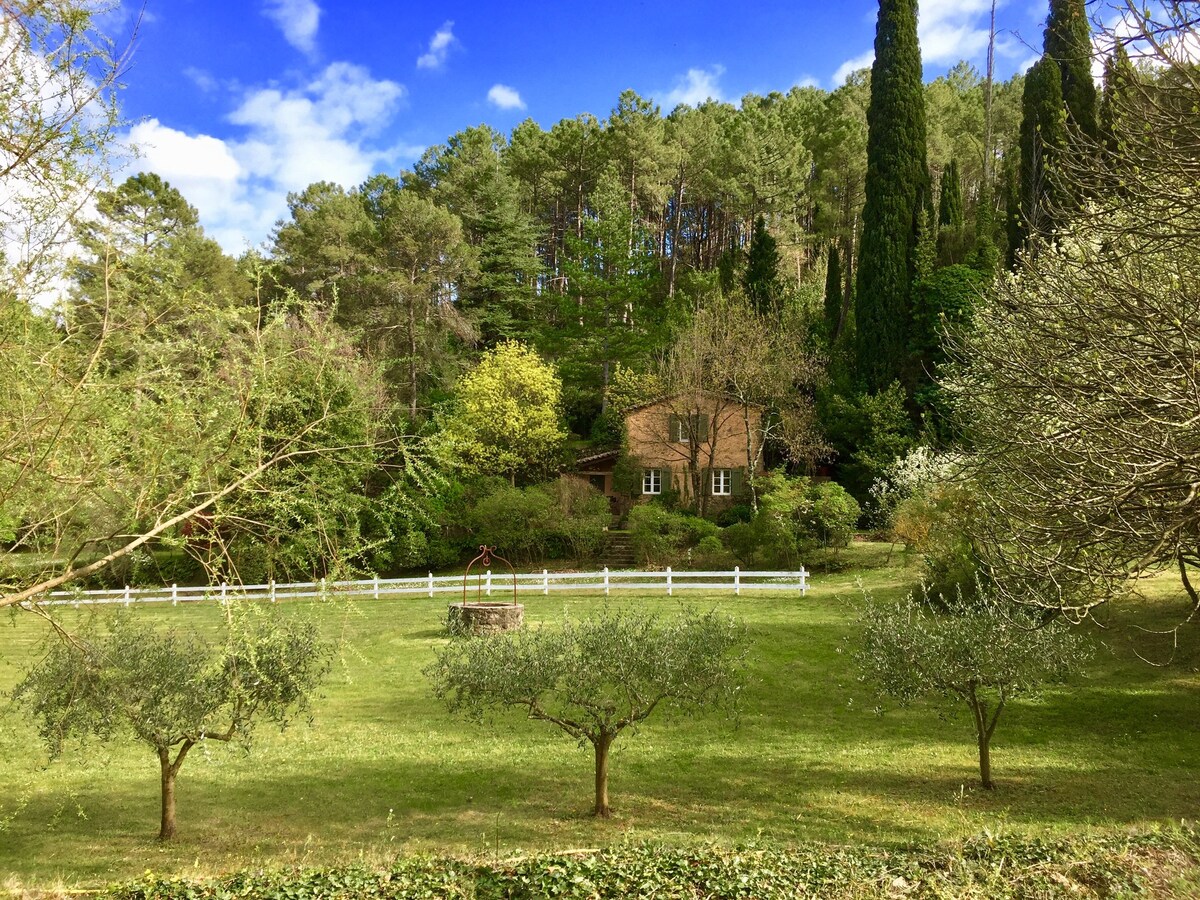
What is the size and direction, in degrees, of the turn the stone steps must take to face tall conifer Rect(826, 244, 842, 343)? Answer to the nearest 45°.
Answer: approximately 135° to its left

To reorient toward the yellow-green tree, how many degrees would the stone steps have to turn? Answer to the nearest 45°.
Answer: approximately 135° to its right

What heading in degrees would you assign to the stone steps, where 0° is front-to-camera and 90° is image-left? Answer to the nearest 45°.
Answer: approximately 0°

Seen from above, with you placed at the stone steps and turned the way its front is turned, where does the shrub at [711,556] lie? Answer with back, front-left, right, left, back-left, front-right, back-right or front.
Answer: front-left

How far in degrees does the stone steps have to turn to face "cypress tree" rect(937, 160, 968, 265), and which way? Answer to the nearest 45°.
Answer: approximately 135° to its left

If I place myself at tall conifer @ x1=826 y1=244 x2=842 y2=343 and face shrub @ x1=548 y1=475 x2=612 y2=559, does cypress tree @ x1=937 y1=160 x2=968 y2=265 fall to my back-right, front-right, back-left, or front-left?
back-left

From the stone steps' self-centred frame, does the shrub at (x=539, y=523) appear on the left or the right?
on its right
